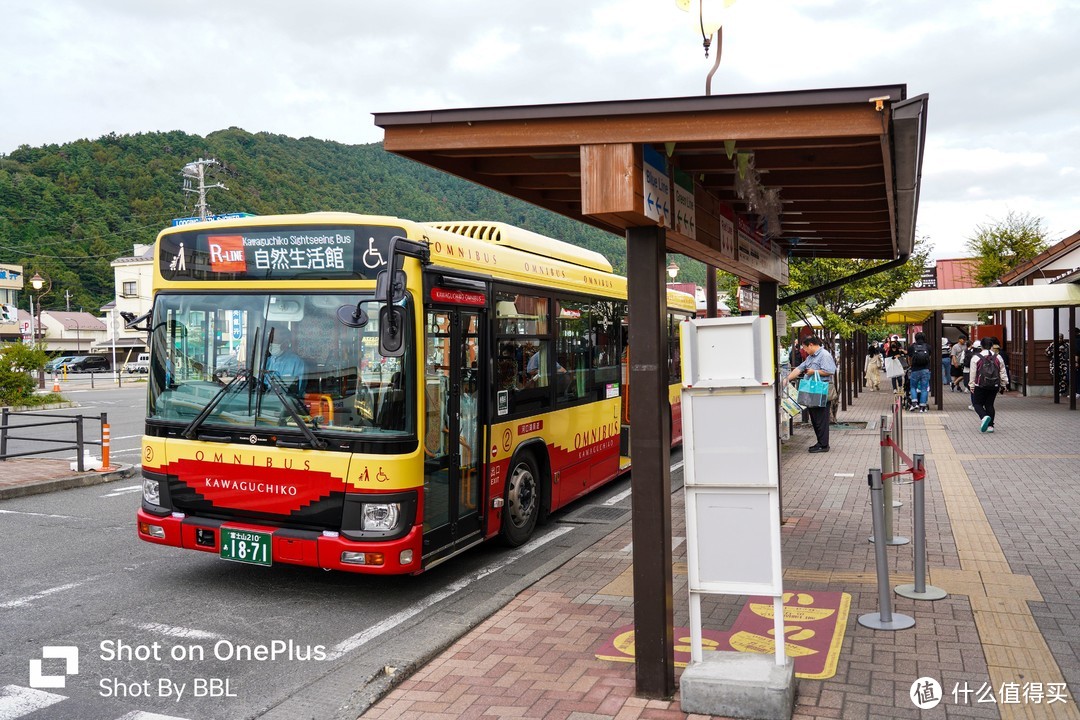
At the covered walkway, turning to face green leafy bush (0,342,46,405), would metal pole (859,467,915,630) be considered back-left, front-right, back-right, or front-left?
front-left

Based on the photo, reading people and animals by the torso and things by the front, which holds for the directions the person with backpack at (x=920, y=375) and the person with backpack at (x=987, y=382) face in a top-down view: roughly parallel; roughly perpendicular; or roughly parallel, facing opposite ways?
roughly parallel

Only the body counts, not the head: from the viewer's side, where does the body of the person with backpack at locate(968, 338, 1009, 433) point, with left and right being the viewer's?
facing away from the viewer

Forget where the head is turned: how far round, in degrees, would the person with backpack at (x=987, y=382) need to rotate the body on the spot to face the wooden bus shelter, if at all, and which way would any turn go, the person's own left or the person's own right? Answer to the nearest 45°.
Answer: approximately 180°

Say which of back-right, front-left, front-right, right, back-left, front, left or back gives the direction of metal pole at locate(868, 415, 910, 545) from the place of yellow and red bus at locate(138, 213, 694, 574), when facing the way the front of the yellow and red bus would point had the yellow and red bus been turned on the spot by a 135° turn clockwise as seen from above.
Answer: right

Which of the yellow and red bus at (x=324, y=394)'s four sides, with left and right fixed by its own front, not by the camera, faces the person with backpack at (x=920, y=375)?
back

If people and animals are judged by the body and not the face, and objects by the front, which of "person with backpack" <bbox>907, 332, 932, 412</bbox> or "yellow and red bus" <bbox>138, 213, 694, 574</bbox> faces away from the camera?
the person with backpack

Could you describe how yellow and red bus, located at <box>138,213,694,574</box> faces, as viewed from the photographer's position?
facing the viewer and to the left of the viewer

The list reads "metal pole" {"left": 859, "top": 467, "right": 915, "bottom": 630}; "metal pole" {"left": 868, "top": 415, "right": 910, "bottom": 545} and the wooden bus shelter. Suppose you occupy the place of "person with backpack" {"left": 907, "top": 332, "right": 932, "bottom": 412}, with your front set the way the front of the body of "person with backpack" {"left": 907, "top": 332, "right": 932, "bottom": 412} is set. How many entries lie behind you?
3

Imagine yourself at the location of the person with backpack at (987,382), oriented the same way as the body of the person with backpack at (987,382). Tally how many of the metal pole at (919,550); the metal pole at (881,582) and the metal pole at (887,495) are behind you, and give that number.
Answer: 3

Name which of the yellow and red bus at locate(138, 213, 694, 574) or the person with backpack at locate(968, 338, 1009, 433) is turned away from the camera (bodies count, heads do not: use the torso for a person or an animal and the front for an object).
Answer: the person with backpack

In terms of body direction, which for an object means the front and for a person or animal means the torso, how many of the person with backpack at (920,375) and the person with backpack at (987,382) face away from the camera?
2

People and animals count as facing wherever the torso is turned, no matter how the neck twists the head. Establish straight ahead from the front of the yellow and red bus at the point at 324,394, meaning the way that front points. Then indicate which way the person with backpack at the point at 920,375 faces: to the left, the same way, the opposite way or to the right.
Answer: the opposite way

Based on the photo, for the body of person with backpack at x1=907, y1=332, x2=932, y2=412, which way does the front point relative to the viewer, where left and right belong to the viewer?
facing away from the viewer
